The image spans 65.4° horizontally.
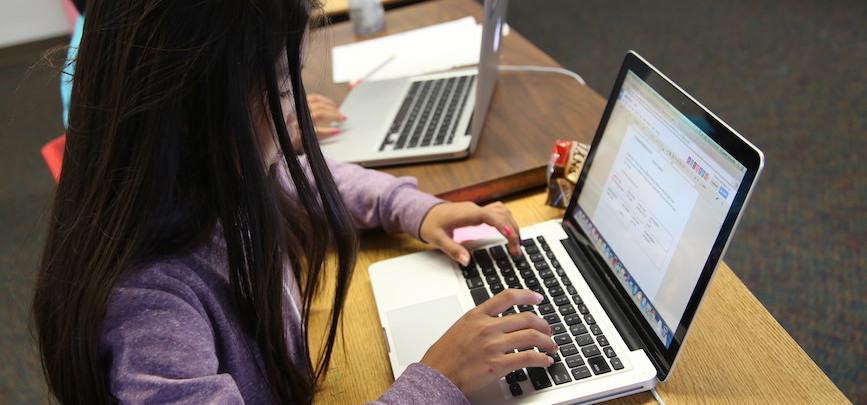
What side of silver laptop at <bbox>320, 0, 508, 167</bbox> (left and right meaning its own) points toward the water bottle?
right

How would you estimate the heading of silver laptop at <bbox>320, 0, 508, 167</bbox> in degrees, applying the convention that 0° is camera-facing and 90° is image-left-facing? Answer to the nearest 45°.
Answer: approximately 90°

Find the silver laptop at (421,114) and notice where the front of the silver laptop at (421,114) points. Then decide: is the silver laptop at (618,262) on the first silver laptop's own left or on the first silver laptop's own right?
on the first silver laptop's own left

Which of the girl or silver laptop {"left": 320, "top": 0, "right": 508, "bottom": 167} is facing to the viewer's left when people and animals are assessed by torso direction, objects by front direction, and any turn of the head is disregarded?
the silver laptop

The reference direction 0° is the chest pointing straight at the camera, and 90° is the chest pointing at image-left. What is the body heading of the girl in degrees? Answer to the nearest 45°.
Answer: approximately 270°

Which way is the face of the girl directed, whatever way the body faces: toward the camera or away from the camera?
away from the camera

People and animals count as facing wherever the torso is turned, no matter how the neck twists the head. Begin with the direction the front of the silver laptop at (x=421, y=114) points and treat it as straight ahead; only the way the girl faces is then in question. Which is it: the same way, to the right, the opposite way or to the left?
the opposite way

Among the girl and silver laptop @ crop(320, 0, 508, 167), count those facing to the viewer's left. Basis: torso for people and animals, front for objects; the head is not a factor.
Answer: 1

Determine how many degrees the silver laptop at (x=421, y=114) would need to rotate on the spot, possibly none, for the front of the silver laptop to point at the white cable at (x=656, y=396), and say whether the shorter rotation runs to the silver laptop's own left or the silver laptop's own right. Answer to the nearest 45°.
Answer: approximately 90° to the silver laptop's own left
